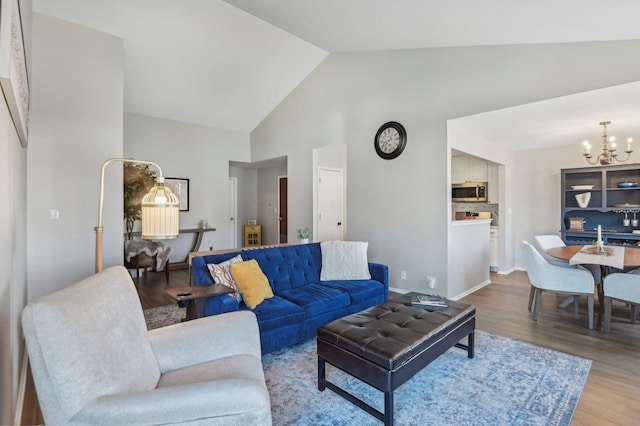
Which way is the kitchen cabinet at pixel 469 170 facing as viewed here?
toward the camera

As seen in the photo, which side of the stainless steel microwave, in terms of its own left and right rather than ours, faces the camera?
front

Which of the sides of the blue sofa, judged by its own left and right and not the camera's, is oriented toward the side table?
right

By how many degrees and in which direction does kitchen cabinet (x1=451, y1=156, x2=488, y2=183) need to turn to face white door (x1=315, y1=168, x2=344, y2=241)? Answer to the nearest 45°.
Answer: approximately 45° to its right

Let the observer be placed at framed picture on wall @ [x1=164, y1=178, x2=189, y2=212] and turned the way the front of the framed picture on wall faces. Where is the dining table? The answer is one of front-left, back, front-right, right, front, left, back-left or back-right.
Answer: front-left

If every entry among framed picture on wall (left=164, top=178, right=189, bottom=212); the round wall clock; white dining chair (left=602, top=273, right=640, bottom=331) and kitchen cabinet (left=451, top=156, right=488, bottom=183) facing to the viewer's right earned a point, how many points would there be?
0

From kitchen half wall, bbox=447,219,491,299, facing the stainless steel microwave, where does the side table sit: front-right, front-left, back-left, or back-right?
back-left

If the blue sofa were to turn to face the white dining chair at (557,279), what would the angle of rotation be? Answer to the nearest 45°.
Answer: approximately 45° to its left

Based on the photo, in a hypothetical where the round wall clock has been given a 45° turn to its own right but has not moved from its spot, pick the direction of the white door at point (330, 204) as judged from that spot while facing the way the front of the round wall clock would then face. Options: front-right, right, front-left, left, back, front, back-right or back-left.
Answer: front-right

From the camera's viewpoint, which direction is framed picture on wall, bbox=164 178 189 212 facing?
toward the camera

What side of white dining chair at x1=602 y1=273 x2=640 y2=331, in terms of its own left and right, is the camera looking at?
back
